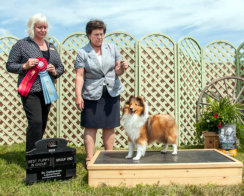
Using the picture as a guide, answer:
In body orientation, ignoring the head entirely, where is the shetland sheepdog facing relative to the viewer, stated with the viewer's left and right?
facing the viewer and to the left of the viewer

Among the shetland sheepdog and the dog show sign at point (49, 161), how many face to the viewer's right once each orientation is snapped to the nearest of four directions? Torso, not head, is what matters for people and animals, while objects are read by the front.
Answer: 0

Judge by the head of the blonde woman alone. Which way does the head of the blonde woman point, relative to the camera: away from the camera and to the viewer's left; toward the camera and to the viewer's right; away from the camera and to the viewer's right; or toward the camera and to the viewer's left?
toward the camera and to the viewer's right

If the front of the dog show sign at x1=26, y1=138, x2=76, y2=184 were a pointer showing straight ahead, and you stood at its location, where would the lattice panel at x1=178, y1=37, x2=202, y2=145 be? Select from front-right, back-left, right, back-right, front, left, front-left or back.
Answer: back-left

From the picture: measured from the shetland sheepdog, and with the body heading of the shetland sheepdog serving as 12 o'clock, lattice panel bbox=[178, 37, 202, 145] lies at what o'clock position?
The lattice panel is roughly at 5 o'clock from the shetland sheepdog.

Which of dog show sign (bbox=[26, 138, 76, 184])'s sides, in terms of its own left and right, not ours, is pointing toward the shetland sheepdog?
left

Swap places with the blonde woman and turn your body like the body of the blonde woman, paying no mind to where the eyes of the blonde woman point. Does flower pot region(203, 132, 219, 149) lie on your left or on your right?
on your left

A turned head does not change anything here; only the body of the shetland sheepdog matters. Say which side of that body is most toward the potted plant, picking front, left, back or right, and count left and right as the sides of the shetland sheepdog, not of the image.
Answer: back

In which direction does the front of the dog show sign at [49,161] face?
toward the camera

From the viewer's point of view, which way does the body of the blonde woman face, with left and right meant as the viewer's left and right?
facing the viewer and to the right of the viewer

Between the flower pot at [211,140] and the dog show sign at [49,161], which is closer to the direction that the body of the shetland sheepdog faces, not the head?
the dog show sign
